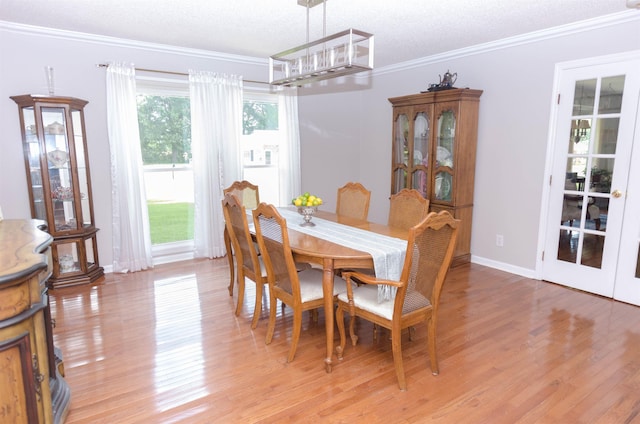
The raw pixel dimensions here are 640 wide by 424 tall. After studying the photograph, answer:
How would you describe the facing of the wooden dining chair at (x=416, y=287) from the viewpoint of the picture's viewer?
facing away from the viewer and to the left of the viewer

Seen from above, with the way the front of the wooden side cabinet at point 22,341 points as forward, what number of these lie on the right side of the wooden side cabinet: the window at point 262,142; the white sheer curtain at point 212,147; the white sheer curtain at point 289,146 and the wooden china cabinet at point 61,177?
0

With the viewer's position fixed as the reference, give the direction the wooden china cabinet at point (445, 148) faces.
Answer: facing the viewer and to the left of the viewer

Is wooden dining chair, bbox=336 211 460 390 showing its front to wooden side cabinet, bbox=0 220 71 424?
no

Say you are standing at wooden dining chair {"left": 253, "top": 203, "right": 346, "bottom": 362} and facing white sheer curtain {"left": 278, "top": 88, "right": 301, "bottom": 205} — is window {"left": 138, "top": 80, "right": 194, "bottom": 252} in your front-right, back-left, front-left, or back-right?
front-left

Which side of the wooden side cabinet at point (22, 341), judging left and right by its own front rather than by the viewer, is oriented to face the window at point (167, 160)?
left

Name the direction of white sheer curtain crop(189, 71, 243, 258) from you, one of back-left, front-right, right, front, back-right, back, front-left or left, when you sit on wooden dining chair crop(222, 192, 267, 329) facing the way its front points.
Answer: front-left

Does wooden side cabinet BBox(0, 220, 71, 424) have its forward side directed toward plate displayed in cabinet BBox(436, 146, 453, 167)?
no

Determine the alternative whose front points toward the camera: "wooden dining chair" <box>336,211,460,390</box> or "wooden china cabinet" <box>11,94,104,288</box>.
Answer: the wooden china cabinet

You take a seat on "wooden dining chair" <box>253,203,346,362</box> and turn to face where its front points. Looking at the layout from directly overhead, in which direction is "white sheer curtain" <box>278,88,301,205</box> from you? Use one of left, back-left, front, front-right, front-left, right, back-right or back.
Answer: front-left

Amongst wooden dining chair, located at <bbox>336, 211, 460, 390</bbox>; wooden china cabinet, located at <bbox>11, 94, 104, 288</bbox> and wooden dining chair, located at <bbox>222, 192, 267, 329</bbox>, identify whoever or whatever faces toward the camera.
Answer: the wooden china cabinet

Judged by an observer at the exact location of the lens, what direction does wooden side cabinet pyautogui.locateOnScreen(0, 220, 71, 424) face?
facing the viewer and to the right of the viewer

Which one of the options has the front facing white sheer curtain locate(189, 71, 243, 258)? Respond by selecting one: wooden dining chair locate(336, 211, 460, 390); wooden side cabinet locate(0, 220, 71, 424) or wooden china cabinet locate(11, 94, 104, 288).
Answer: the wooden dining chair

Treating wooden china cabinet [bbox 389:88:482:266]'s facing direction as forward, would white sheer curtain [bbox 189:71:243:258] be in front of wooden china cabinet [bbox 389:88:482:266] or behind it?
in front

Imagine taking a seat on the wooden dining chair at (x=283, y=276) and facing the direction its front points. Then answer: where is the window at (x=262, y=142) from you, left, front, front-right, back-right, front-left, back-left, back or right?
front-left

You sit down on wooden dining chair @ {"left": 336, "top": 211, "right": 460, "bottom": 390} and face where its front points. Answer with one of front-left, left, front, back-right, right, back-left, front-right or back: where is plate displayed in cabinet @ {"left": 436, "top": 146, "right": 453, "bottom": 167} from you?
front-right

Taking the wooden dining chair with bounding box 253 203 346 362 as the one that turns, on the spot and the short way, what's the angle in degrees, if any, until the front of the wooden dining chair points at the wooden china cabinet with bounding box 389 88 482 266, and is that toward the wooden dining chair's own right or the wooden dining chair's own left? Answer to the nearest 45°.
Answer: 0° — it already faces it

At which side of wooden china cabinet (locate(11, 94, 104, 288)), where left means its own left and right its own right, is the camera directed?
front

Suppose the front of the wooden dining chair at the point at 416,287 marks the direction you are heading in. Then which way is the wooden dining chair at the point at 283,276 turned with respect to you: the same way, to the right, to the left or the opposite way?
to the right

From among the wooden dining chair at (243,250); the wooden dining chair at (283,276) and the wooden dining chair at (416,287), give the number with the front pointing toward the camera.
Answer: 0

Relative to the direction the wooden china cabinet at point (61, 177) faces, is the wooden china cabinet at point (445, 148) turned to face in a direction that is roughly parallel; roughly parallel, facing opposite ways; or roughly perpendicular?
roughly perpendicular

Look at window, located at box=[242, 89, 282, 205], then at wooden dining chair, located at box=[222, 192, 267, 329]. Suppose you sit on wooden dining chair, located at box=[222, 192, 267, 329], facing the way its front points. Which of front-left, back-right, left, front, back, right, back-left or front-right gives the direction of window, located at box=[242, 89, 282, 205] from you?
front-left

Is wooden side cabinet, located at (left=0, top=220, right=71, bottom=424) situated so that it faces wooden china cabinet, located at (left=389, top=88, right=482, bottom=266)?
no
